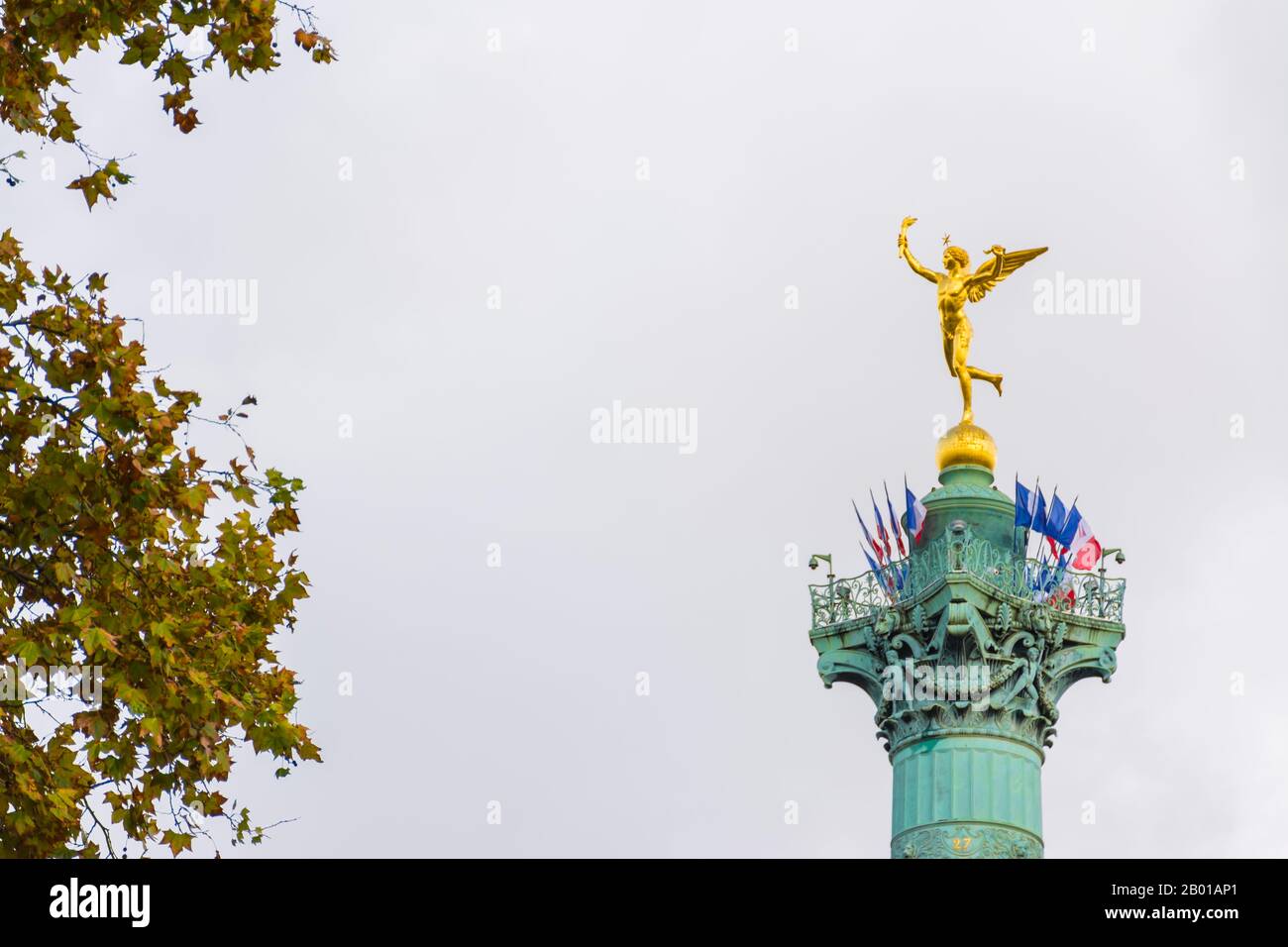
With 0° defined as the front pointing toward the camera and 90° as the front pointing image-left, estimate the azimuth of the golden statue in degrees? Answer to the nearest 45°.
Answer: approximately 45°
